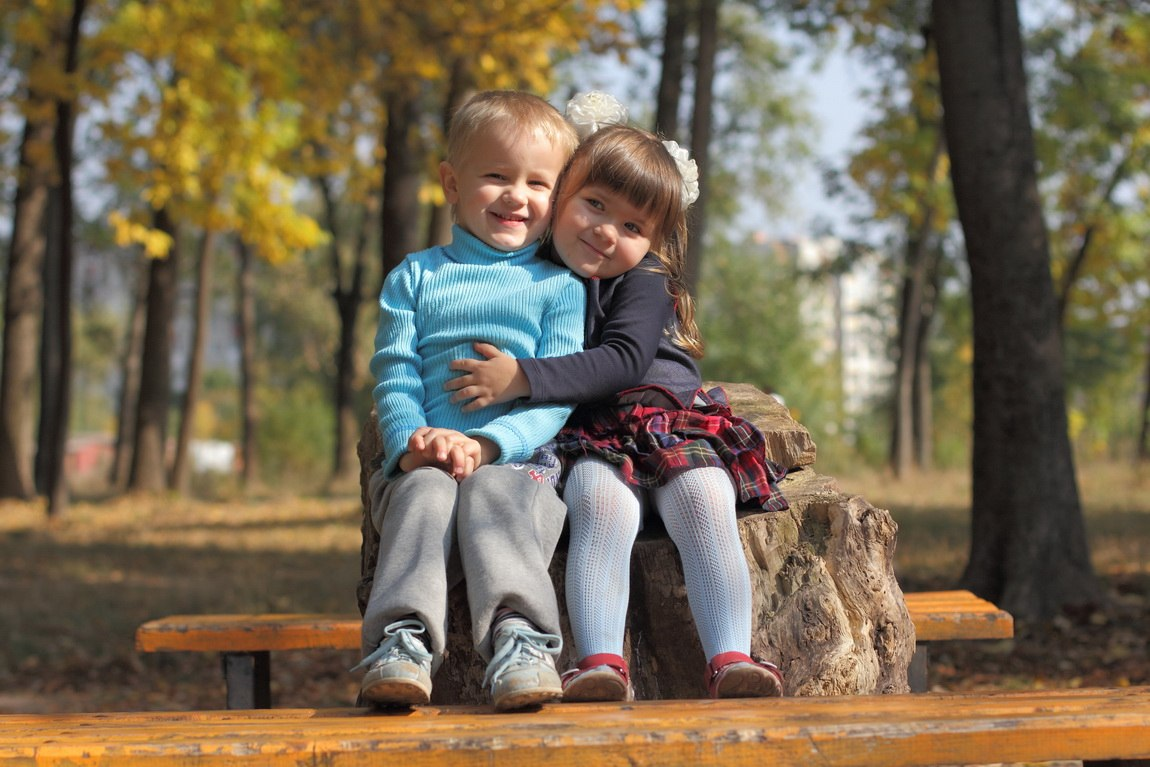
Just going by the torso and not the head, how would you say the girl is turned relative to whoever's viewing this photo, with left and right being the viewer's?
facing the viewer and to the left of the viewer

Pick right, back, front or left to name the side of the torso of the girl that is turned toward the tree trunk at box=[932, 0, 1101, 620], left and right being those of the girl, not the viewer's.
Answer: back

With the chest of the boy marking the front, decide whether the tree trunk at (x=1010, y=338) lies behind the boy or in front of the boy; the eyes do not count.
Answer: behind

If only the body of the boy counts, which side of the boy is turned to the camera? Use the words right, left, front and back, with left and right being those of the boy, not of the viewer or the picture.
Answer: front

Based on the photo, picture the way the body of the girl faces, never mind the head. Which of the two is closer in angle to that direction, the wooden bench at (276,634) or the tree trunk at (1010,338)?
the wooden bench

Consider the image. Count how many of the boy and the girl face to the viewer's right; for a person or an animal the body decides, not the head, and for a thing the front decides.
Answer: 0
